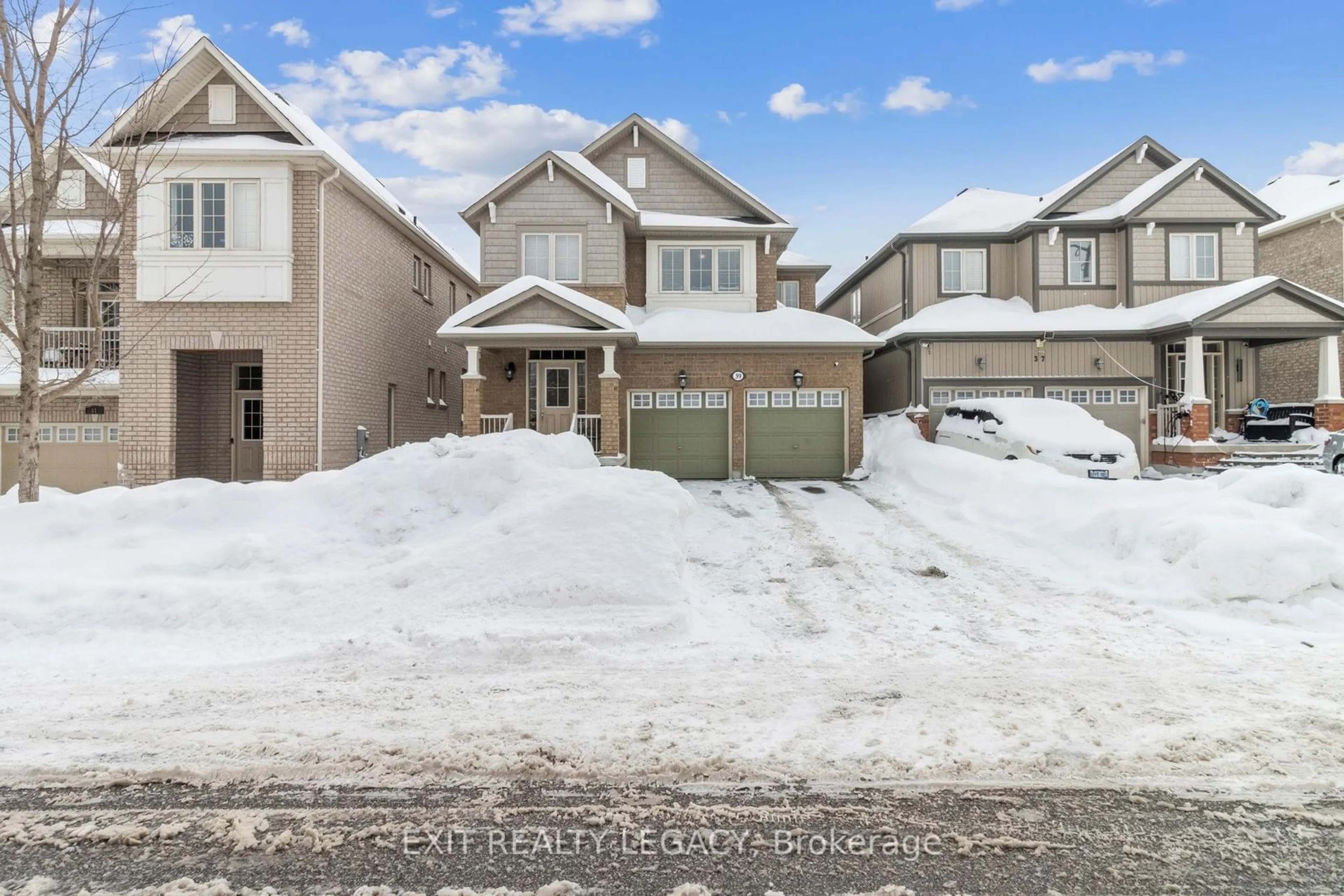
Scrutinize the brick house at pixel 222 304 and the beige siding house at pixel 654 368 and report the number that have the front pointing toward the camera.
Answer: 2

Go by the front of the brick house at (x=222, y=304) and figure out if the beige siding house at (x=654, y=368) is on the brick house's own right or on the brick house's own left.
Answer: on the brick house's own left

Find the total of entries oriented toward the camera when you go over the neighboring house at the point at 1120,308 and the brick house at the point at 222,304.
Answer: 2

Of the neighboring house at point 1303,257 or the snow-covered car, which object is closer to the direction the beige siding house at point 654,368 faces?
the snow-covered car

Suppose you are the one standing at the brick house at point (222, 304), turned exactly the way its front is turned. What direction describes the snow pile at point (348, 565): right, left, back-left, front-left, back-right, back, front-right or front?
front

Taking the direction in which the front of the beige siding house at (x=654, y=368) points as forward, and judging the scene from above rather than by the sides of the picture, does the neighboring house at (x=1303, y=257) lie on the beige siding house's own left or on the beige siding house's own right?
on the beige siding house's own left

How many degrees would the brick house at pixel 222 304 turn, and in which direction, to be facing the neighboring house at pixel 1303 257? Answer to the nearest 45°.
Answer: approximately 90° to its left

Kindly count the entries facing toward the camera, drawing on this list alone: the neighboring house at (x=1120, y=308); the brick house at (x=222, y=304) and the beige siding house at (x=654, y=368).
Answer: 3

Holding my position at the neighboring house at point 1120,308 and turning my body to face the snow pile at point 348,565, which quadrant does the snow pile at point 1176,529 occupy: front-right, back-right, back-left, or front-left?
front-left

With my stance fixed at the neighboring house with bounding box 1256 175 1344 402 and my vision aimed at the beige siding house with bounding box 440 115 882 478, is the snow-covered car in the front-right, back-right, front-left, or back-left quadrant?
front-left

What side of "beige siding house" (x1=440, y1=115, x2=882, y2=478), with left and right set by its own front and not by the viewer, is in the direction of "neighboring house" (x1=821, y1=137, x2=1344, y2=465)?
left

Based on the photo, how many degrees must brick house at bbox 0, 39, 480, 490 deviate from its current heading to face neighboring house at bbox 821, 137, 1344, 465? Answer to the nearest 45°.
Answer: approximately 90° to its left

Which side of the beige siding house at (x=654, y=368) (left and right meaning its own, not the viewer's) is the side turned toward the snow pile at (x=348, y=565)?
front

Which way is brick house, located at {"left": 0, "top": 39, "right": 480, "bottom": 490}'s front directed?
toward the camera
